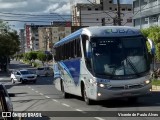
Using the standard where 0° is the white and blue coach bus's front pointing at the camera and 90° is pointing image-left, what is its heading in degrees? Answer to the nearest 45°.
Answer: approximately 315°
